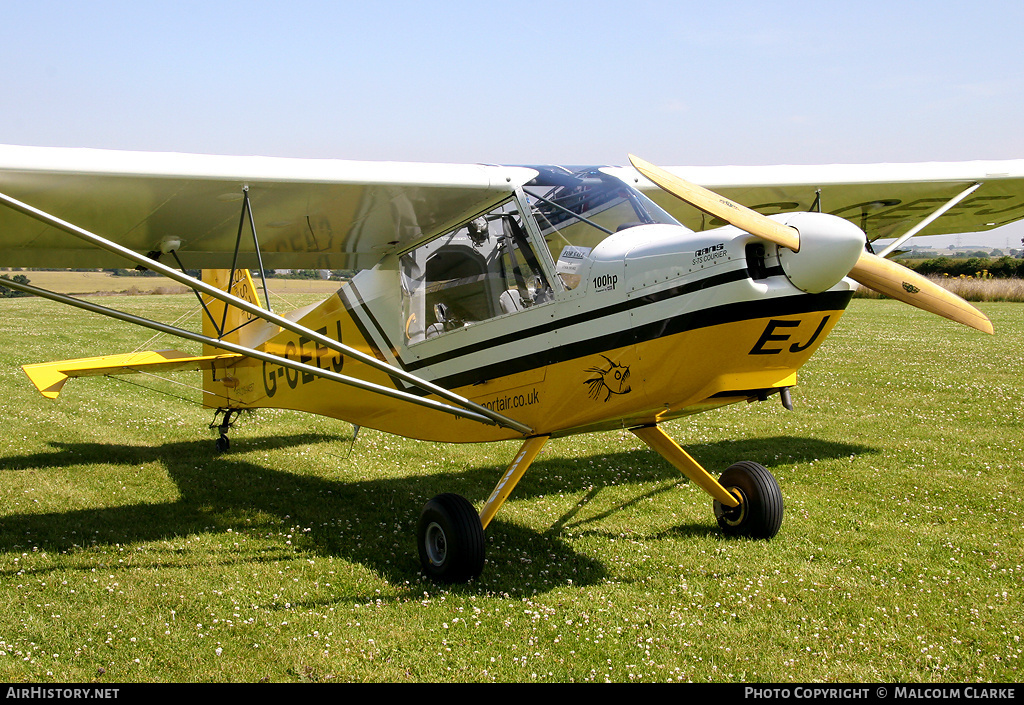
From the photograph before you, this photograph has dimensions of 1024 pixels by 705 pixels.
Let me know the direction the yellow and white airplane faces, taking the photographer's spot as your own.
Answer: facing the viewer and to the right of the viewer
